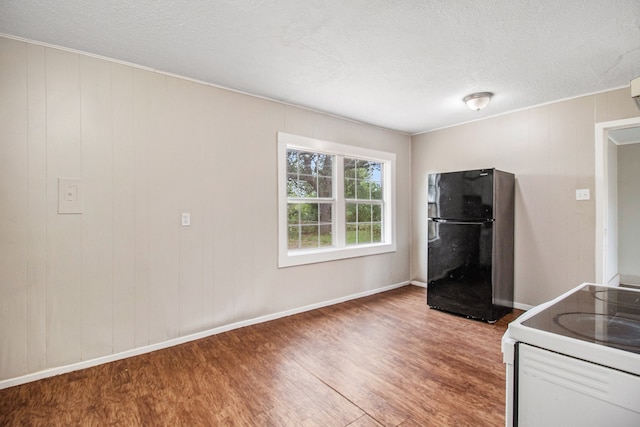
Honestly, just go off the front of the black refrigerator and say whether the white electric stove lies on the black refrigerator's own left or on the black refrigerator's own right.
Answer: on the black refrigerator's own left

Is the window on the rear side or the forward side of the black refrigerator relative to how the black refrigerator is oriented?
on the forward side

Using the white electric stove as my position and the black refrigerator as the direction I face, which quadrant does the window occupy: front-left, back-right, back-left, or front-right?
front-left

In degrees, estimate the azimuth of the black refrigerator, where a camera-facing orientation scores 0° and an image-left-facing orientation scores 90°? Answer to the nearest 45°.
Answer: approximately 45°

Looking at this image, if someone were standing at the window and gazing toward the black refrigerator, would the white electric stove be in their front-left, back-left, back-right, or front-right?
front-right
